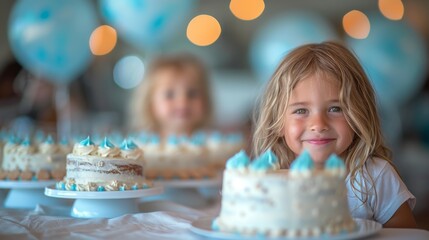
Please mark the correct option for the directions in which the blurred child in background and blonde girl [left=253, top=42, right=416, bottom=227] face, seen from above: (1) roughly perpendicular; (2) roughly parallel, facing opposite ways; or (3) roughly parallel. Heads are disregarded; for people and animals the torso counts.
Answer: roughly parallel

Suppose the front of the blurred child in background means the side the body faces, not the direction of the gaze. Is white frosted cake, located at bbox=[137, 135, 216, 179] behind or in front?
in front

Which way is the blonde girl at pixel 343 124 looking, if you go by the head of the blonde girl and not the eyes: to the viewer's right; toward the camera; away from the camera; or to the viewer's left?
toward the camera

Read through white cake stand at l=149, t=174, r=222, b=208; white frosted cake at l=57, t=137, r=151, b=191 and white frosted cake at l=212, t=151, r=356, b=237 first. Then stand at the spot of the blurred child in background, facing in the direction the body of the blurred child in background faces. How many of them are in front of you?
3

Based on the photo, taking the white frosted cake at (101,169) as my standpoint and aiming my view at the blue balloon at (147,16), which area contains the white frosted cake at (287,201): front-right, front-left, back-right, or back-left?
back-right

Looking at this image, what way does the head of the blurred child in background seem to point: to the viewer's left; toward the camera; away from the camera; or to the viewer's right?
toward the camera

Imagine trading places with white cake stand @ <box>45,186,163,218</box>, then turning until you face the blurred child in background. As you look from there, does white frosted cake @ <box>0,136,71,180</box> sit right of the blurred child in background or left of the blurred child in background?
left

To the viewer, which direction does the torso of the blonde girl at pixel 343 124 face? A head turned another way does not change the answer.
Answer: toward the camera

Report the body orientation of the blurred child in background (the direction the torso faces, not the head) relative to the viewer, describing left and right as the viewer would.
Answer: facing the viewer

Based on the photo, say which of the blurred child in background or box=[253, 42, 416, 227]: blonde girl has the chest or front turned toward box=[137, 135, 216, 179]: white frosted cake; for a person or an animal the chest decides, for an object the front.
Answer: the blurred child in background

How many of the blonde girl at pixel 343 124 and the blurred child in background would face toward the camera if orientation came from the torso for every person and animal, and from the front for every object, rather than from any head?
2

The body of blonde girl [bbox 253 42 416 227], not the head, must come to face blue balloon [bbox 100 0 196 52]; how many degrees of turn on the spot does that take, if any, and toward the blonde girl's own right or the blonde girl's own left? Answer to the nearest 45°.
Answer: approximately 135° to the blonde girl's own right

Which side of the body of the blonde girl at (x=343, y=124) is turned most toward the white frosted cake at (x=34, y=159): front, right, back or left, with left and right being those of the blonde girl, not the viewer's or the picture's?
right

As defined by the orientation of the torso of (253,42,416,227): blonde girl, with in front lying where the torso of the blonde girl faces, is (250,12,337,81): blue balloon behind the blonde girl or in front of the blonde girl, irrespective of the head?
behind

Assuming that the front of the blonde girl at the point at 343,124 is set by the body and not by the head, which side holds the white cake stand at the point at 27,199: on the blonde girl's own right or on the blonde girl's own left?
on the blonde girl's own right

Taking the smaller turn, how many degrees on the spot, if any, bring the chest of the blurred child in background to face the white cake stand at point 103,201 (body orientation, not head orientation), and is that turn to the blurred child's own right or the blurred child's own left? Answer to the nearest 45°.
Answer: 0° — they already face it

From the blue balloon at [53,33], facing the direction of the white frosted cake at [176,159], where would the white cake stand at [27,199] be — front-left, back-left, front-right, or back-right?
front-right
